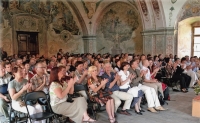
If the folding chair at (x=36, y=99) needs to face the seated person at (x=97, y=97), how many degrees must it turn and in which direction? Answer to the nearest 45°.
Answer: approximately 45° to its left

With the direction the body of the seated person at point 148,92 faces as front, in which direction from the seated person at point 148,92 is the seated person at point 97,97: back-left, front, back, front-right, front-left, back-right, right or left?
right

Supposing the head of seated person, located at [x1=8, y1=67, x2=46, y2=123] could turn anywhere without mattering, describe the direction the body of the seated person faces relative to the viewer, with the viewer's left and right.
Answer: facing the viewer and to the right of the viewer

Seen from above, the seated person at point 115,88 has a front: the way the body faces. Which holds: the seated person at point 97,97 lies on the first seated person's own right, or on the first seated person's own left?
on the first seated person's own right

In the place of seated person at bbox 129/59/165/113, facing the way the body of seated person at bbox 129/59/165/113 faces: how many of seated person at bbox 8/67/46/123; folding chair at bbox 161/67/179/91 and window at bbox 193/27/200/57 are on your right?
1

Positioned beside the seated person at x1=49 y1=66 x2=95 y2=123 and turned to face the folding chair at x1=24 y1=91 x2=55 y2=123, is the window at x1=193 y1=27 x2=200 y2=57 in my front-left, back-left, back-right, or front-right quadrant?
back-right

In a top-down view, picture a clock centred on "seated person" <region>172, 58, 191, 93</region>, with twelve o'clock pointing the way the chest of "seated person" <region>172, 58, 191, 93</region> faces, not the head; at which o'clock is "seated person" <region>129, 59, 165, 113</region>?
"seated person" <region>129, 59, 165, 113</region> is roughly at 2 o'clock from "seated person" <region>172, 58, 191, 93</region>.

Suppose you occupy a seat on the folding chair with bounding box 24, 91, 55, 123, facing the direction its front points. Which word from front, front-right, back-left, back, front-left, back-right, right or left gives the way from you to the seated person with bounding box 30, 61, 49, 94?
back-left

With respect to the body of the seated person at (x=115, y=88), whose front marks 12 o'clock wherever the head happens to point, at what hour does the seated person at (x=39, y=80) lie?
the seated person at (x=39, y=80) is roughly at 4 o'clock from the seated person at (x=115, y=88).

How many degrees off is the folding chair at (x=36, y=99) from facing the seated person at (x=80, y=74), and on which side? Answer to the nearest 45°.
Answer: approximately 90° to its left

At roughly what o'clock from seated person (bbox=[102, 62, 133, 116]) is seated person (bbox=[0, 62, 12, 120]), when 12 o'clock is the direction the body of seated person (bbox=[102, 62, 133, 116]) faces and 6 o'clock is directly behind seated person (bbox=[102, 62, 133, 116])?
seated person (bbox=[0, 62, 12, 120]) is roughly at 4 o'clock from seated person (bbox=[102, 62, 133, 116]).

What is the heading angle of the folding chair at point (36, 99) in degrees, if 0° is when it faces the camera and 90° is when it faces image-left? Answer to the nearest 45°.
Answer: approximately 315°

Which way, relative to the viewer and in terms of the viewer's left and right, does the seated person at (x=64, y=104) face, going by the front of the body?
facing to the right of the viewer

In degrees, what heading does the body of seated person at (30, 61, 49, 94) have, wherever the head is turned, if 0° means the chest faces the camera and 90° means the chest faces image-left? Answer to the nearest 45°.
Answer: approximately 315°

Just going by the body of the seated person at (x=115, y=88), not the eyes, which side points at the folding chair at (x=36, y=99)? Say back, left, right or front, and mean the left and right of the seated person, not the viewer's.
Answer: right

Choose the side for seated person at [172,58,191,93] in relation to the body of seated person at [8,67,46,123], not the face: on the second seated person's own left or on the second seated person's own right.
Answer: on the second seated person's own left

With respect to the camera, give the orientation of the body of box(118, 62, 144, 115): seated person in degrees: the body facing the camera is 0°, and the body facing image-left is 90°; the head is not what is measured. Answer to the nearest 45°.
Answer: approximately 315°

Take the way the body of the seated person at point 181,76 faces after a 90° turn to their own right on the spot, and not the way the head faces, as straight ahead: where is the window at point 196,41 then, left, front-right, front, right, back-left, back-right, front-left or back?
back-right

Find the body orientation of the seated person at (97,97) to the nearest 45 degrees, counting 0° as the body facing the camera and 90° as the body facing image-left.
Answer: approximately 315°
